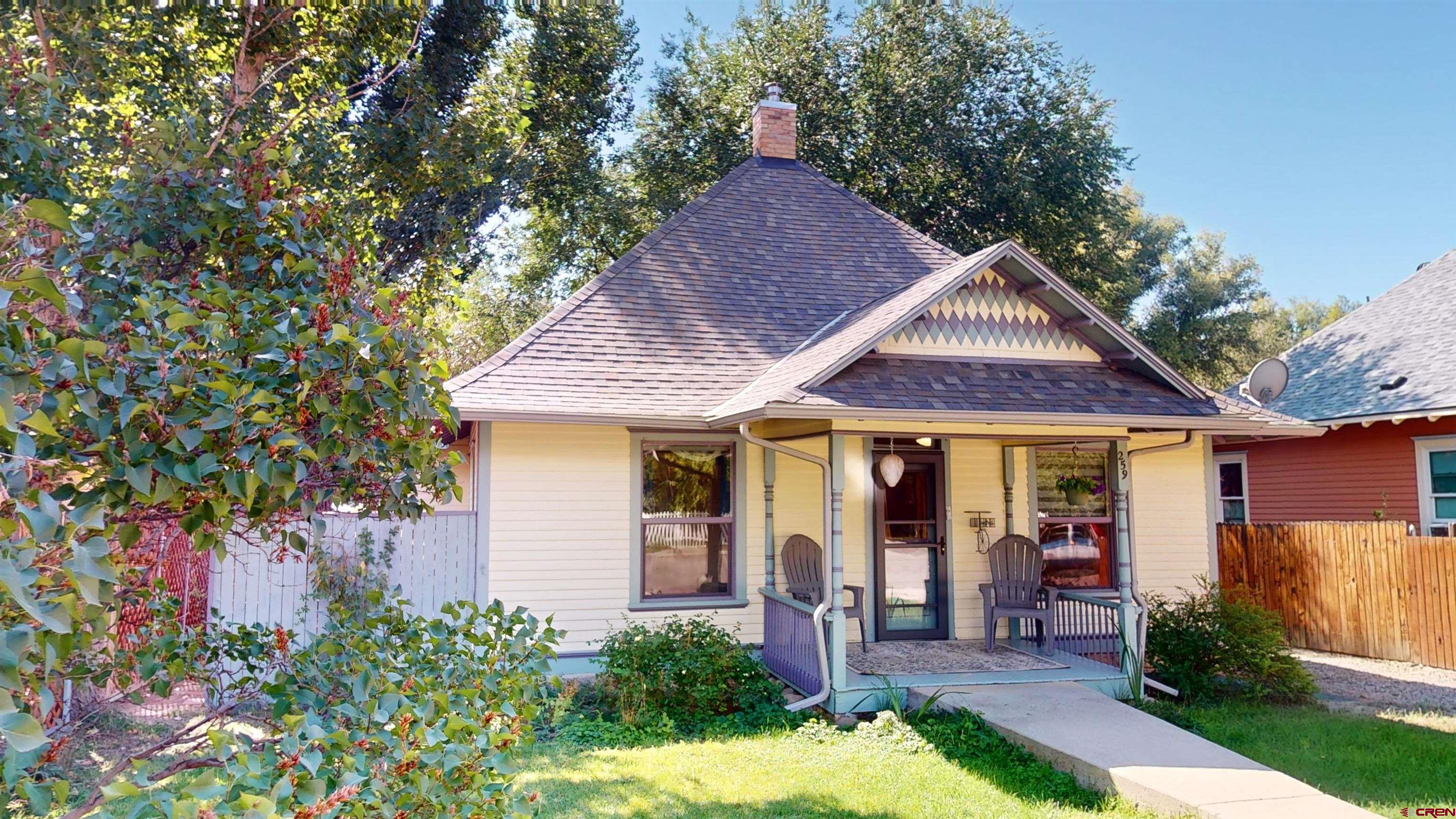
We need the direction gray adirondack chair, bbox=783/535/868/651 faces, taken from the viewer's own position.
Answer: facing the viewer and to the right of the viewer

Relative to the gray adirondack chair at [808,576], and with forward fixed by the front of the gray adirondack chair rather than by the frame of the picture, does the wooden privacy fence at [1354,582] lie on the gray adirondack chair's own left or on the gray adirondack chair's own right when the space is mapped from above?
on the gray adirondack chair's own left

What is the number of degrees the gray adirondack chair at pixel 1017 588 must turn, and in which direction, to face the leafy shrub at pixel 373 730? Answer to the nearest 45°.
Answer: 0° — it already faces it

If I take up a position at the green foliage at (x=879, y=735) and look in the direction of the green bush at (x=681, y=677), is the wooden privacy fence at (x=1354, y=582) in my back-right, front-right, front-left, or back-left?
back-right

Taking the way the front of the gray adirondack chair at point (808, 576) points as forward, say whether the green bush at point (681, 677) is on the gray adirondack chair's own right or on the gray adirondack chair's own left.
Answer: on the gray adirondack chair's own right

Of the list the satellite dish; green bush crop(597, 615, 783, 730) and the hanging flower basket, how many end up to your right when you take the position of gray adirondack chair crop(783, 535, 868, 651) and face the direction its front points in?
1

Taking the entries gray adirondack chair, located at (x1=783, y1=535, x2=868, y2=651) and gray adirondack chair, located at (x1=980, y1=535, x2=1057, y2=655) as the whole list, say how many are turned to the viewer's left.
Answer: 0

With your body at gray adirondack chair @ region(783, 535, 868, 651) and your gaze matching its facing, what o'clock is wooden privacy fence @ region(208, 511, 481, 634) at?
The wooden privacy fence is roughly at 4 o'clock from the gray adirondack chair.

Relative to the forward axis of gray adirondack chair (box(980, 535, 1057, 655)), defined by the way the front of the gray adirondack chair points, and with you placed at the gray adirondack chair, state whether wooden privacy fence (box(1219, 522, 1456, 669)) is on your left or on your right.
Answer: on your left

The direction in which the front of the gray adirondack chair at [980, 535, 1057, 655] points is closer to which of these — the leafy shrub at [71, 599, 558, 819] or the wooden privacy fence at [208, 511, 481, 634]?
the leafy shrub

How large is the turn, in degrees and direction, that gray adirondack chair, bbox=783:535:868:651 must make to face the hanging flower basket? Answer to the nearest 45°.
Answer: approximately 90° to its left

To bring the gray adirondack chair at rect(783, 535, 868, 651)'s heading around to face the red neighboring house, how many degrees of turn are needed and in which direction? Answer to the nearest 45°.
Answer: approximately 90° to its left

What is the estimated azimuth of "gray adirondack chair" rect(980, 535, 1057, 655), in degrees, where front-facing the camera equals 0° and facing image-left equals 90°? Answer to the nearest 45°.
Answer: approximately 0°

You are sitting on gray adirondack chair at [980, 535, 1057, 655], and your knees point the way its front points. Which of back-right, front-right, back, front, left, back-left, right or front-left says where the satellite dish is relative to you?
back-left

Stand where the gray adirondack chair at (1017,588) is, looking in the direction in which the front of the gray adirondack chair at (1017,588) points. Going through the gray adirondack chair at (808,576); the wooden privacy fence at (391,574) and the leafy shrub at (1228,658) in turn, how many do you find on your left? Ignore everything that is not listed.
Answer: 1
